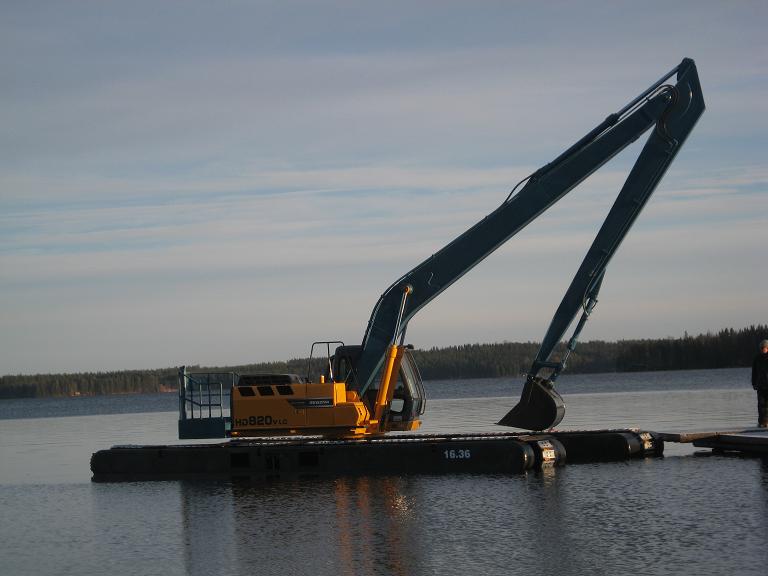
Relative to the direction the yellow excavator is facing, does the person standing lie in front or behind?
in front

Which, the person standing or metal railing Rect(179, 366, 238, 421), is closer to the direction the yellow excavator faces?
the person standing

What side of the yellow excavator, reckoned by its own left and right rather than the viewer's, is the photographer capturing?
right

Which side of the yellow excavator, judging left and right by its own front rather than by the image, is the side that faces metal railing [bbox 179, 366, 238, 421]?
back
